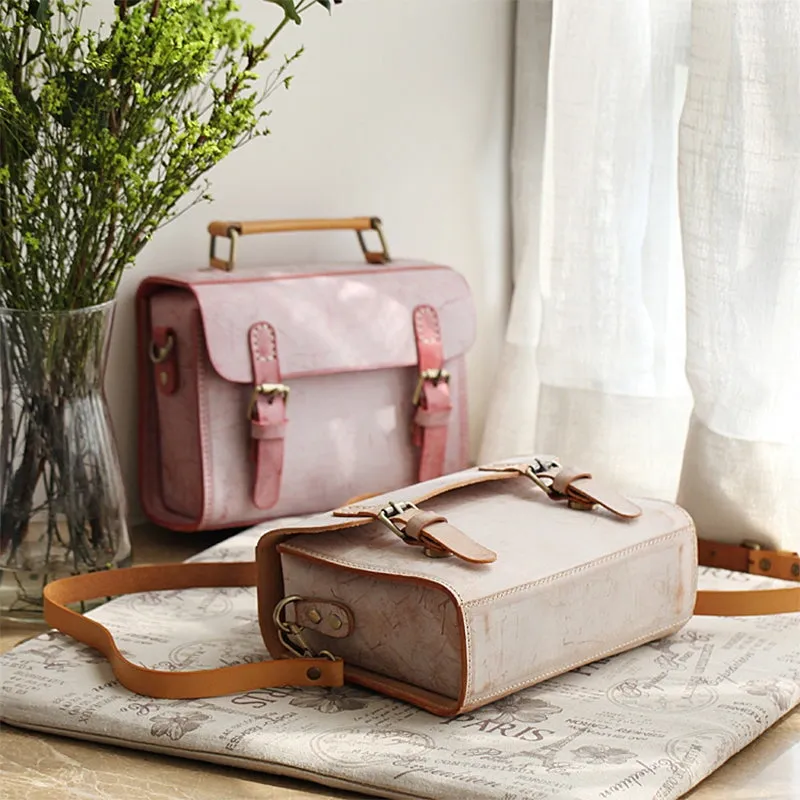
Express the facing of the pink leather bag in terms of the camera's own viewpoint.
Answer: facing the viewer and to the right of the viewer
